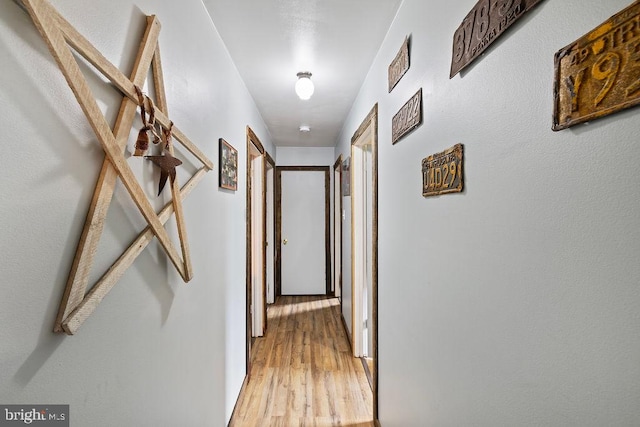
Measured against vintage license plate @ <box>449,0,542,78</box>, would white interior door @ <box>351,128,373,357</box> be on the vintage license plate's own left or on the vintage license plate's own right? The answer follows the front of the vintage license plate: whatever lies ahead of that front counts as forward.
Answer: on the vintage license plate's own right

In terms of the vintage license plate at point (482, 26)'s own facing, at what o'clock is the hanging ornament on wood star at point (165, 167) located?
The hanging ornament on wood star is roughly at 1 o'clock from the vintage license plate.

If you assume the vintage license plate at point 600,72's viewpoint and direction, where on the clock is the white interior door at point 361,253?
The white interior door is roughly at 3 o'clock from the vintage license plate.

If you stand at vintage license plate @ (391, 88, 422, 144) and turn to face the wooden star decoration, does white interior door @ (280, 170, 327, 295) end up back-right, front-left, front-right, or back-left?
back-right

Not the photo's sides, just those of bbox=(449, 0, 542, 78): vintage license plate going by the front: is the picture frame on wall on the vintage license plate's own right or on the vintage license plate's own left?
on the vintage license plate's own right

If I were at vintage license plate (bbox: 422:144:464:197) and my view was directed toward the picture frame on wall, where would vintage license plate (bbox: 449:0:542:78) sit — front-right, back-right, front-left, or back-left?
back-left

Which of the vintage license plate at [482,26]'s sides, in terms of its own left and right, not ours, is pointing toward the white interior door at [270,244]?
right

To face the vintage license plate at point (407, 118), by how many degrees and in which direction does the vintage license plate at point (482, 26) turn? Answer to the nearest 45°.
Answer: approximately 90° to its right

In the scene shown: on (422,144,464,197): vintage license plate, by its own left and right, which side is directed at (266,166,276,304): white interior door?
right

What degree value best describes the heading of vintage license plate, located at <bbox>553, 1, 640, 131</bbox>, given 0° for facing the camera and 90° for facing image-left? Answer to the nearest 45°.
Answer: approximately 45°

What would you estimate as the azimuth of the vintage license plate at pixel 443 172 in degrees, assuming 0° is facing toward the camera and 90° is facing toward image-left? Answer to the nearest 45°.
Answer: approximately 45°
